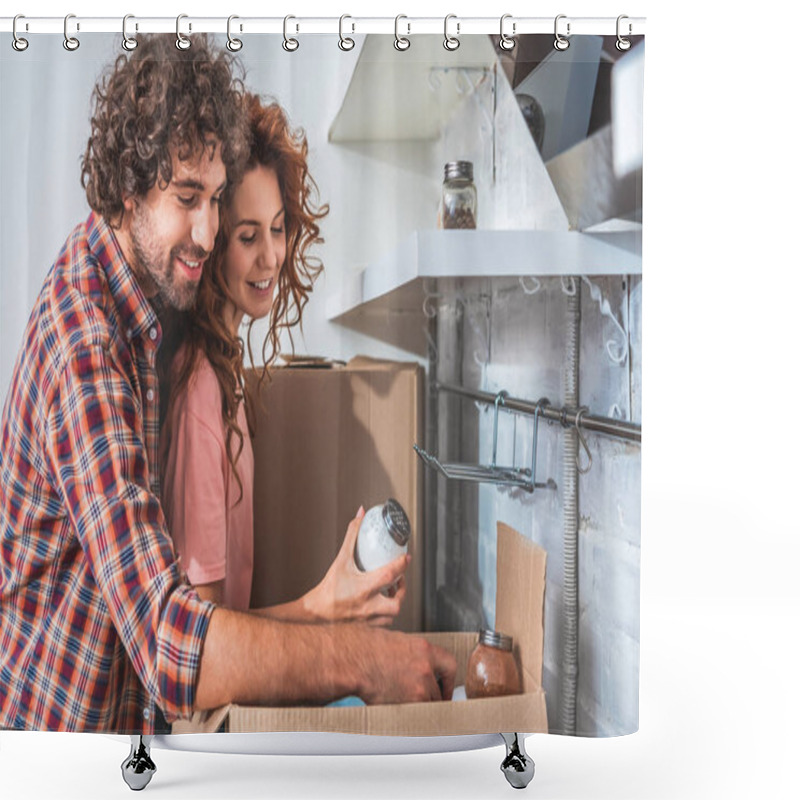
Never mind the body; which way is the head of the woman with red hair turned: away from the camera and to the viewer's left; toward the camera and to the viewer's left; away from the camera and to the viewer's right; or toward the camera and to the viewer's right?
toward the camera and to the viewer's right

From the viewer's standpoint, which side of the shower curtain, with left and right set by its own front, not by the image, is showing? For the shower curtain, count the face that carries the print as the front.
front
